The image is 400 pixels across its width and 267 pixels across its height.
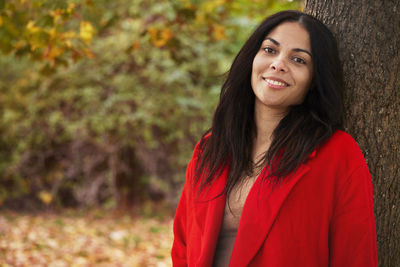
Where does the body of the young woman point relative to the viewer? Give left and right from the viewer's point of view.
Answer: facing the viewer and to the left of the viewer

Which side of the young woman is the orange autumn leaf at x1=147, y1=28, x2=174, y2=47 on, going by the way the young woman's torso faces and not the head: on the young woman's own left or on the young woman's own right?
on the young woman's own right

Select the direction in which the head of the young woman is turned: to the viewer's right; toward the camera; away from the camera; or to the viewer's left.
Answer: toward the camera

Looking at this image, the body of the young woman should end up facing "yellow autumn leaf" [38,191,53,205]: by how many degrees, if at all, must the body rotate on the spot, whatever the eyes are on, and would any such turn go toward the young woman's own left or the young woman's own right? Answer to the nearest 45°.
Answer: approximately 90° to the young woman's own right
